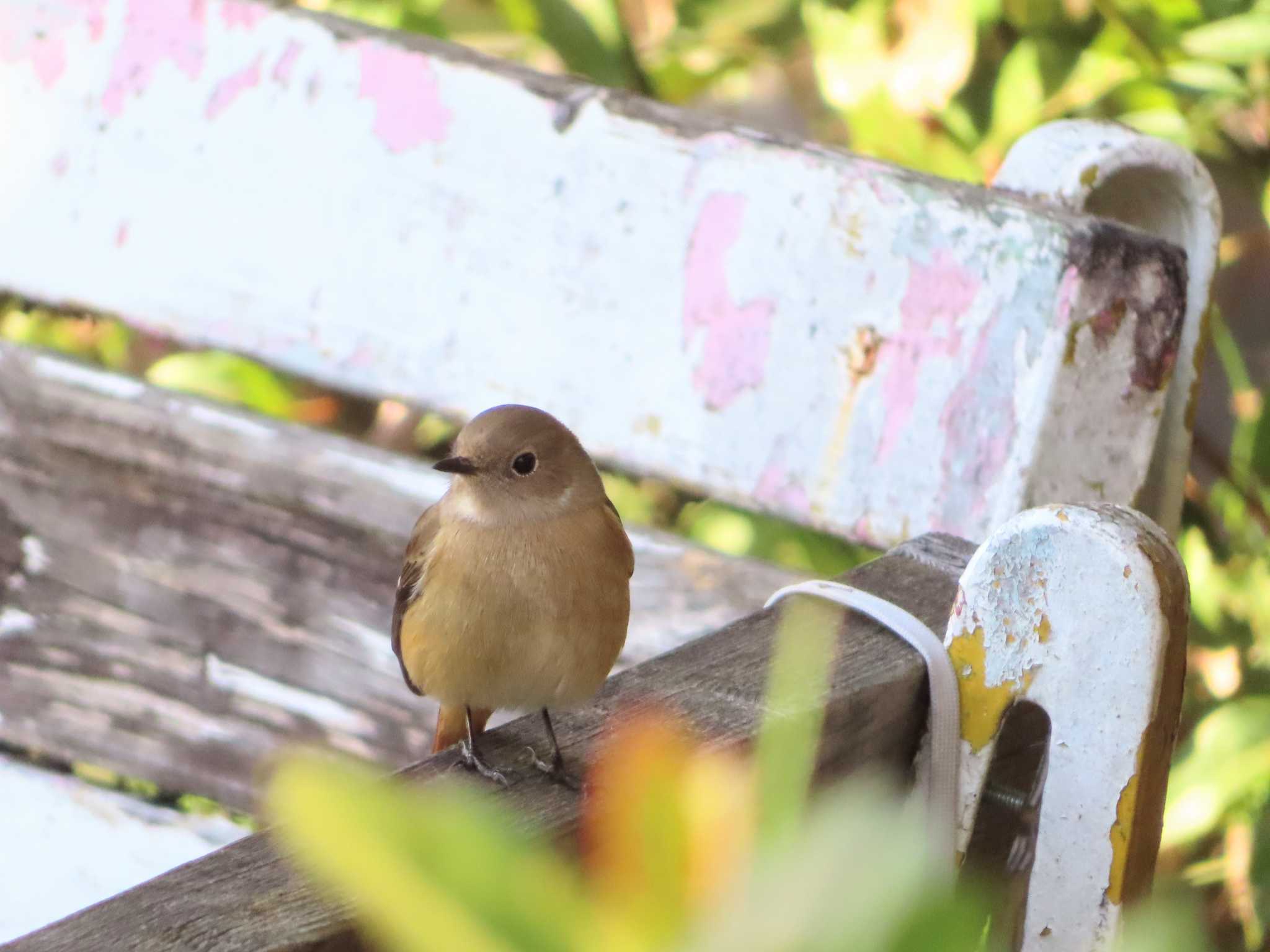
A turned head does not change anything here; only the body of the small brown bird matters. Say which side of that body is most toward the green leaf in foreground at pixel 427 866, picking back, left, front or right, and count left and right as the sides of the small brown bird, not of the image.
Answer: front

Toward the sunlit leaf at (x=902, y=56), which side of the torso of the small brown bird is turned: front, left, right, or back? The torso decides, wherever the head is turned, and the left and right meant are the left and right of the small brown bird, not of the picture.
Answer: back

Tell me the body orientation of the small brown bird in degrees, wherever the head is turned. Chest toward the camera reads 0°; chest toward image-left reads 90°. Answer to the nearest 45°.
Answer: approximately 0°

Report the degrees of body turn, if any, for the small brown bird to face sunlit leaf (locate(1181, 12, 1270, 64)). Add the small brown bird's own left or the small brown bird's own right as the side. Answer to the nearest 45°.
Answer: approximately 135° to the small brown bird's own left

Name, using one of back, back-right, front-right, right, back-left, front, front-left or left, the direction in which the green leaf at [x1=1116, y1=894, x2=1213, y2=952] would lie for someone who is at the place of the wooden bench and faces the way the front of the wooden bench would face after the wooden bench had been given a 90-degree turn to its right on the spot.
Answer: back-left

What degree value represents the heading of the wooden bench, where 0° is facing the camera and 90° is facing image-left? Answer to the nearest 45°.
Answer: approximately 45°

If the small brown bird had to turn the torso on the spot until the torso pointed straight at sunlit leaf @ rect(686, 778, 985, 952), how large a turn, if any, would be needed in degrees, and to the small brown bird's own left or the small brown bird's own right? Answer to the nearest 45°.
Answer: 0° — it already faces it

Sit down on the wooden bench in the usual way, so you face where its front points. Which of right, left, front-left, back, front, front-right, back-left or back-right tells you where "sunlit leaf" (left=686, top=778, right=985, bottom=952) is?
front-left

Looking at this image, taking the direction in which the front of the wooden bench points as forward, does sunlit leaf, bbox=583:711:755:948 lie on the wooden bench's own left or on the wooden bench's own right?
on the wooden bench's own left

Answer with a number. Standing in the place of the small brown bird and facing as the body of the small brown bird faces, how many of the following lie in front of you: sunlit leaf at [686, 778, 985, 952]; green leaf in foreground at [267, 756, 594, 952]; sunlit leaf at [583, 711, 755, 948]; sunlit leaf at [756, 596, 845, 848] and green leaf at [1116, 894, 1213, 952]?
5

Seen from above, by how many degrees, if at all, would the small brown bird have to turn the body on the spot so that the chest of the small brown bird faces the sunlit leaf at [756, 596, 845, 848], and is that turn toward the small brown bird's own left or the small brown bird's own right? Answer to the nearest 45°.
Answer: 0° — it already faces it

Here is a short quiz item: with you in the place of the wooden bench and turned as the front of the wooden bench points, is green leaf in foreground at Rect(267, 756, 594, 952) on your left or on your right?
on your left

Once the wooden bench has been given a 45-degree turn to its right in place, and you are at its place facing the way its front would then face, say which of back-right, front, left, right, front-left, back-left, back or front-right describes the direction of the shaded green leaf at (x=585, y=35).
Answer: right

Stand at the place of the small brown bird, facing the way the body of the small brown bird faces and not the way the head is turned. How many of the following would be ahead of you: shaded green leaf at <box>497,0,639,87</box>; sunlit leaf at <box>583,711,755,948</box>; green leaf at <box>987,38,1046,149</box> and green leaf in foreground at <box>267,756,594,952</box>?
2

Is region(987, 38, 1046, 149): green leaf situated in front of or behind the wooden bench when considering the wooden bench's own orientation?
behind

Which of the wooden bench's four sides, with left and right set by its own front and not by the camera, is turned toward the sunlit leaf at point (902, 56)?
back
